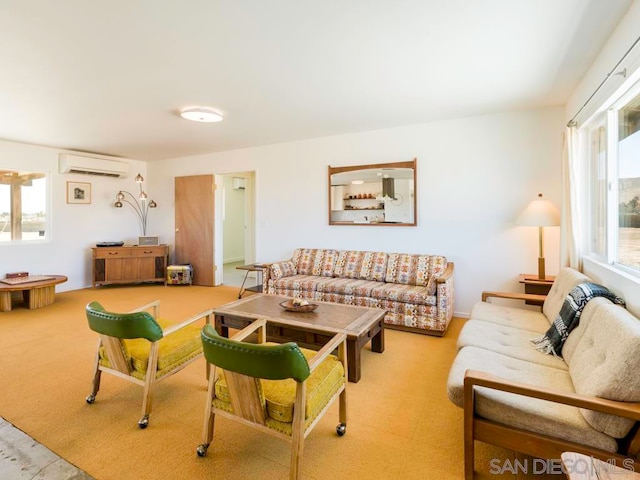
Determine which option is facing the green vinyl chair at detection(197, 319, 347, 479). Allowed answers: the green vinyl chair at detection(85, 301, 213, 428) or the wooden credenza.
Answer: the wooden credenza

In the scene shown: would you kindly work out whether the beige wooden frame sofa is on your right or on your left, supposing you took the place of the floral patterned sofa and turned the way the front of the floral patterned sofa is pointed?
on your left

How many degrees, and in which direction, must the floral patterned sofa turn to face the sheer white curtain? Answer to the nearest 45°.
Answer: approximately 90° to its left

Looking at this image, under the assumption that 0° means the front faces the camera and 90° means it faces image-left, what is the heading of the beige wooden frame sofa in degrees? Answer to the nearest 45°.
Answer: approximately 90°

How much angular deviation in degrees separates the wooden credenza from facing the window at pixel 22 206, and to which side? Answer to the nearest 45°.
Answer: approximately 90° to its right

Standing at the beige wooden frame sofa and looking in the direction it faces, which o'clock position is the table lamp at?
The table lamp is roughly at 3 o'clock from the beige wooden frame sofa.

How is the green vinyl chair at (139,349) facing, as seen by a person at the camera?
facing away from the viewer and to the right of the viewer

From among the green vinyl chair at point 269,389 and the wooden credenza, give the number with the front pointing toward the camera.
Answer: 1

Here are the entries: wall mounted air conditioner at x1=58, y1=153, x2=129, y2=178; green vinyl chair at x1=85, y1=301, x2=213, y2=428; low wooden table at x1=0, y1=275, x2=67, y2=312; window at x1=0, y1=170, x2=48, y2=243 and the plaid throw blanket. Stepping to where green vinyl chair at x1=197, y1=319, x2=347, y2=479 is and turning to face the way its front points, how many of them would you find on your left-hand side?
4

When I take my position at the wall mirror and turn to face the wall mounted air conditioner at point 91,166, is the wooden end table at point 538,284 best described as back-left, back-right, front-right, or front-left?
back-left

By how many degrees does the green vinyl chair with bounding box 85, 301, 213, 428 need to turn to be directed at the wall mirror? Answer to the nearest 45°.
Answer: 0° — it already faces it

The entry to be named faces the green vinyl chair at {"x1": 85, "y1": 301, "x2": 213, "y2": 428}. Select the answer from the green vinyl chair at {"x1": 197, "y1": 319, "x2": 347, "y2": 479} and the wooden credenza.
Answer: the wooden credenza
